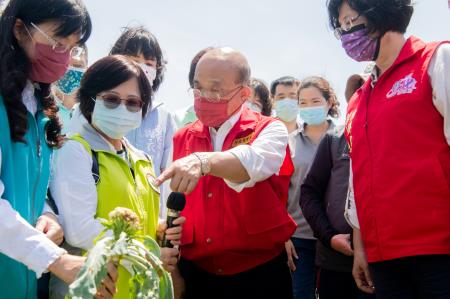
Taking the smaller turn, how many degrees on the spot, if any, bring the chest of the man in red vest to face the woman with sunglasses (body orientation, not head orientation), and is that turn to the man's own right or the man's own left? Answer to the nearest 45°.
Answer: approximately 45° to the man's own right

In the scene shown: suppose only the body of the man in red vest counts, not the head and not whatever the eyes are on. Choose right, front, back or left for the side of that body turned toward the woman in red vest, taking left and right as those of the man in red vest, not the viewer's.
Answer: left

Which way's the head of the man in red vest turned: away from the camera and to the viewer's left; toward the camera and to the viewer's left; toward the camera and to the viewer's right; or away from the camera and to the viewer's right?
toward the camera and to the viewer's left

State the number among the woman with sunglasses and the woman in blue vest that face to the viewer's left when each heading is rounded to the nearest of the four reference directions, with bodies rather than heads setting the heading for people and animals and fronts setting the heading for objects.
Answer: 0

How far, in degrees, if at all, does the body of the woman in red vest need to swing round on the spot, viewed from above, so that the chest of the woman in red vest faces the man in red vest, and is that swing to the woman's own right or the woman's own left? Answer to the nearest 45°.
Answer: approximately 45° to the woman's own right

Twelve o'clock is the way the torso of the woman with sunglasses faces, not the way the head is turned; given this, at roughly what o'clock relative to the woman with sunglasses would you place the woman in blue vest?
The woman in blue vest is roughly at 3 o'clock from the woman with sunglasses.

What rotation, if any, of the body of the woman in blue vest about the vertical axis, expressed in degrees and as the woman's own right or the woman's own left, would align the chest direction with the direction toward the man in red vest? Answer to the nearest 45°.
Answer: approximately 45° to the woman's own left

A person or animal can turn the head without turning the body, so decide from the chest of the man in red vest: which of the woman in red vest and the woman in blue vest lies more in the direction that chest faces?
the woman in blue vest

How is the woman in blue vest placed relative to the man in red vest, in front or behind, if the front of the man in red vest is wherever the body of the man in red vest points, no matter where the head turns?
in front

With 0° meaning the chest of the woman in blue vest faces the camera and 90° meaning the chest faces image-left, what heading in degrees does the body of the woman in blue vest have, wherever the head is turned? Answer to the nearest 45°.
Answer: approximately 315°

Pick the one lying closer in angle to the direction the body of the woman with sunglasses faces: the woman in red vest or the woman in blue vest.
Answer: the woman in red vest

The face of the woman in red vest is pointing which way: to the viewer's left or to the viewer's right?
to the viewer's left

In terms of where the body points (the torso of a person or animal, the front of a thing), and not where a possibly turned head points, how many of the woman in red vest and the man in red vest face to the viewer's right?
0

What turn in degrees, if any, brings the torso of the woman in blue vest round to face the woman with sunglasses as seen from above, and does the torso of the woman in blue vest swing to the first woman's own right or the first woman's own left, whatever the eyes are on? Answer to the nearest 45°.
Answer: approximately 90° to the first woman's own left

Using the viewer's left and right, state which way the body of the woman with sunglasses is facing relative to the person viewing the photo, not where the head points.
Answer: facing the viewer and to the right of the viewer

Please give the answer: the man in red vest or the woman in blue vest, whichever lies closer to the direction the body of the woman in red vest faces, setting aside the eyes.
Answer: the woman in blue vest

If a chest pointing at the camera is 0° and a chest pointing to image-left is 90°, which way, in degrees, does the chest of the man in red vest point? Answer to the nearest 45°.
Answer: approximately 45°
